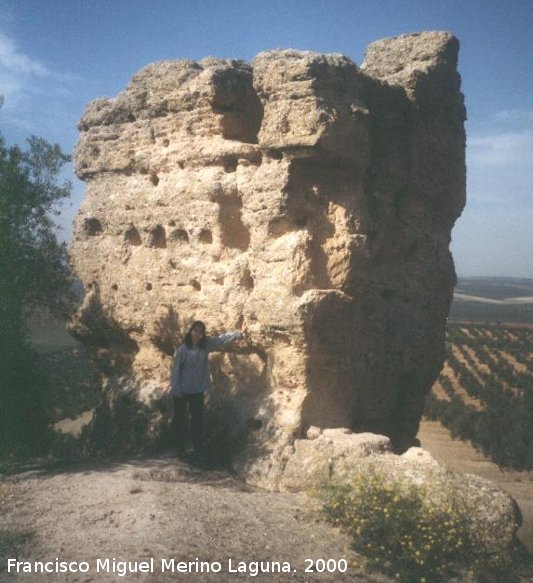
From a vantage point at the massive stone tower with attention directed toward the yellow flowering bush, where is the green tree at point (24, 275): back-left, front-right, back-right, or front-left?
back-right

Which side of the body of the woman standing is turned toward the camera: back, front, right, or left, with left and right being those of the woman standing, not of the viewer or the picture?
front

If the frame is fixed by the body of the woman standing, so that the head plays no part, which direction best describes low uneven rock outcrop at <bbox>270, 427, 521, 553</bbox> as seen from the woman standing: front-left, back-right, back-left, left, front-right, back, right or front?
front-left

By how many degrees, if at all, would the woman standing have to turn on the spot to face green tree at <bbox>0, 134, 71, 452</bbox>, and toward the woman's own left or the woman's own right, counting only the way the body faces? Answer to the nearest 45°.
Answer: approximately 135° to the woman's own right

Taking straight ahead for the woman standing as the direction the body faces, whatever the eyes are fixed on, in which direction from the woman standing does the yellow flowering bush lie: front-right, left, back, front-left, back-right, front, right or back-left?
front-left

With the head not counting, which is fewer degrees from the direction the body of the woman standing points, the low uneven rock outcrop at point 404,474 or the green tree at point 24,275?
the low uneven rock outcrop

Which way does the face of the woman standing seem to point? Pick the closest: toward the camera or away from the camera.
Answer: toward the camera
